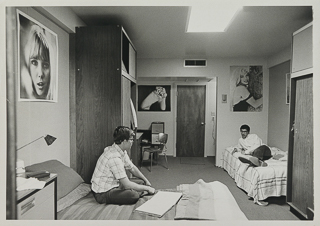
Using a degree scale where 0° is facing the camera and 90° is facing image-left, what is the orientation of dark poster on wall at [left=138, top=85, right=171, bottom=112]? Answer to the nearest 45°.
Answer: approximately 0°

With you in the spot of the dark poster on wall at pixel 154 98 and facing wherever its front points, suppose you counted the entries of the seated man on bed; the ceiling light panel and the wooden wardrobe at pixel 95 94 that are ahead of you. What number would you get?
3

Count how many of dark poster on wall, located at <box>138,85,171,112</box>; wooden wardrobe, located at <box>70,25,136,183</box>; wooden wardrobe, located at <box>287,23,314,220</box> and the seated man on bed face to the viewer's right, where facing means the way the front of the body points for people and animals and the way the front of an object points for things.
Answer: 2

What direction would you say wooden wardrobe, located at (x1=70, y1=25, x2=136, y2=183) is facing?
to the viewer's right

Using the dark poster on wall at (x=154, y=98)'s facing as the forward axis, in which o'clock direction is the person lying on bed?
The person lying on bed is roughly at 11 o'clock from the dark poster on wall.

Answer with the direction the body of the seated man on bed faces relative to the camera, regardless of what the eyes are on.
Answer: to the viewer's right

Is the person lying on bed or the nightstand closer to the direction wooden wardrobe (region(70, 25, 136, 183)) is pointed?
the person lying on bed

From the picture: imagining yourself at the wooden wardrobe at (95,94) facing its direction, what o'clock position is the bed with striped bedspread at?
The bed with striped bedspread is roughly at 12 o'clock from the wooden wardrobe.

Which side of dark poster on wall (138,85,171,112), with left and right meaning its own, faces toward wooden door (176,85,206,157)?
left

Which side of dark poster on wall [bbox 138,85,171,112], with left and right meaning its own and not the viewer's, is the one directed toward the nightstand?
front

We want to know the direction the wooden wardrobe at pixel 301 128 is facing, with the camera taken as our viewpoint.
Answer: facing to the left of the viewer

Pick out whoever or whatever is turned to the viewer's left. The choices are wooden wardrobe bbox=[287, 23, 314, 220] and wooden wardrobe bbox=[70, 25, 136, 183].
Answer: wooden wardrobe bbox=[287, 23, 314, 220]
